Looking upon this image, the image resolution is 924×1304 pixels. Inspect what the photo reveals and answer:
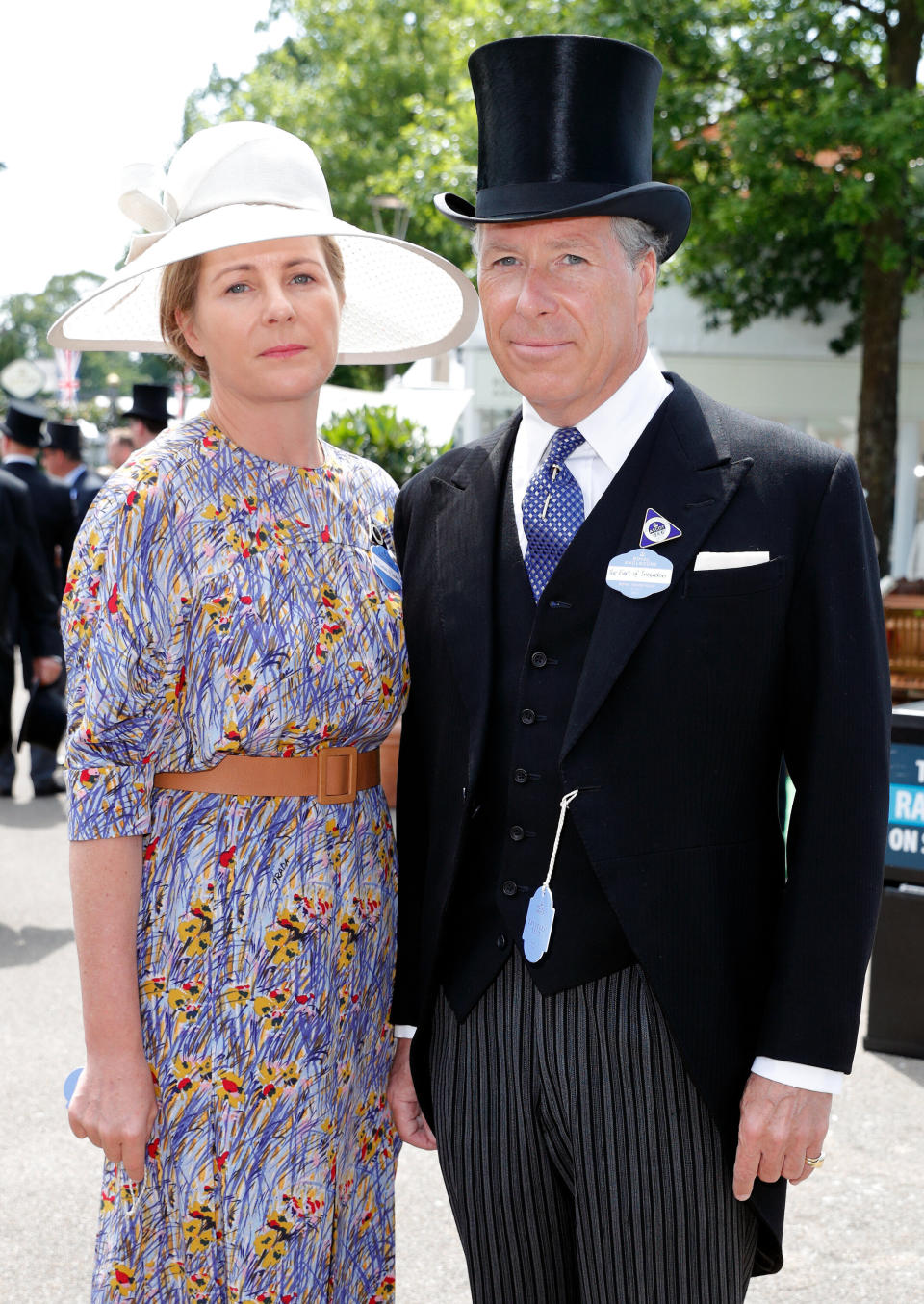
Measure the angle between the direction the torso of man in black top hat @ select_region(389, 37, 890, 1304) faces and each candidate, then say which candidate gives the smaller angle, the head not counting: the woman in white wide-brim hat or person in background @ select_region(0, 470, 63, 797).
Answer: the woman in white wide-brim hat

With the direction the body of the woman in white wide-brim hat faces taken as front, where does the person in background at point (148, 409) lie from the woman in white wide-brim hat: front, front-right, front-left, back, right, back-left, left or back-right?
back-left

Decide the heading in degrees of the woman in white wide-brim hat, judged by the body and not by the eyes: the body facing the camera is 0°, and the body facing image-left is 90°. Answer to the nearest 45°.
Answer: approximately 315°

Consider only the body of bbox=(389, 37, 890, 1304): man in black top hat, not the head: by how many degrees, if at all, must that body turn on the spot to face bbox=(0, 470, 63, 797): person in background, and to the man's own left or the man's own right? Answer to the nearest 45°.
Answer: approximately 90° to the man's own right

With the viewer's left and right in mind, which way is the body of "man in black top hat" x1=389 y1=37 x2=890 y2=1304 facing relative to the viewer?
facing the viewer and to the left of the viewer

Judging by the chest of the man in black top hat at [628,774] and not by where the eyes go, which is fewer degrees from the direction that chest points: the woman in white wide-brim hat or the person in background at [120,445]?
the woman in white wide-brim hat

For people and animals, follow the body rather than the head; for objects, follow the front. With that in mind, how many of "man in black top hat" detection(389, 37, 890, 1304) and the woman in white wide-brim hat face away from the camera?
0

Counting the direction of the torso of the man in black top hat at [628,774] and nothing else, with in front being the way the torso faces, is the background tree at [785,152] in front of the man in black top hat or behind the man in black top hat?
behind
